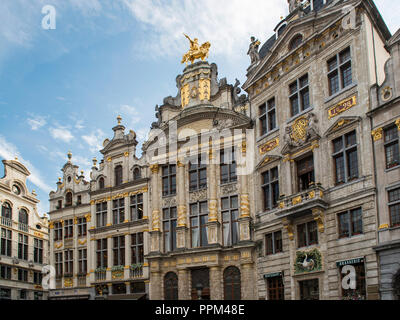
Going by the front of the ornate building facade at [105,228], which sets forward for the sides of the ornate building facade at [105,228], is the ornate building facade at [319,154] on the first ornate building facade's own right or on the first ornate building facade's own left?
on the first ornate building facade's own left

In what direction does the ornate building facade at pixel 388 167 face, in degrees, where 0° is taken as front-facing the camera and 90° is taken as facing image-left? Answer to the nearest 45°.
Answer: approximately 45°

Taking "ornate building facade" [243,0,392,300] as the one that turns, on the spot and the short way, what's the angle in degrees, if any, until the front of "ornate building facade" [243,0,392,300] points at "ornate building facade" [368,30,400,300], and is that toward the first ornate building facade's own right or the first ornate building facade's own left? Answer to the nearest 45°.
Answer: approximately 90° to the first ornate building facade's own left

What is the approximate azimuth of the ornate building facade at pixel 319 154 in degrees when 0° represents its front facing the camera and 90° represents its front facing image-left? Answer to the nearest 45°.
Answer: approximately 45°

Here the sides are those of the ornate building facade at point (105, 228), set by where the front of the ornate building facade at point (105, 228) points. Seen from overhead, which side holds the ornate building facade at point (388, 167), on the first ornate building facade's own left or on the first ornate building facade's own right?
on the first ornate building facade's own left

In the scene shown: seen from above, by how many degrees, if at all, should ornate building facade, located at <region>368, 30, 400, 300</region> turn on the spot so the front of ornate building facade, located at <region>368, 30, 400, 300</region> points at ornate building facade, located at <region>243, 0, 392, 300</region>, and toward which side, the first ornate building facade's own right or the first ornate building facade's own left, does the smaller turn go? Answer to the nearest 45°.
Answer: approximately 90° to the first ornate building facade's own right

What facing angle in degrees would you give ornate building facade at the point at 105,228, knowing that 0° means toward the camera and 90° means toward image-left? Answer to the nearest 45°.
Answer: approximately 45°
